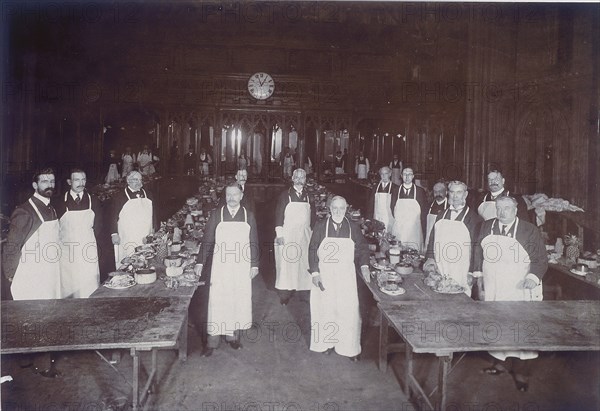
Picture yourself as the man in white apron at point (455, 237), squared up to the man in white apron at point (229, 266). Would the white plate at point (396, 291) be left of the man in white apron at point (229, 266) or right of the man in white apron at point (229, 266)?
left

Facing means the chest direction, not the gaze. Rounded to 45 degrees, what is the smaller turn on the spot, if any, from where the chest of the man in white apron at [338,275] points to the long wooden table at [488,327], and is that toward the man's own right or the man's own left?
approximately 45° to the man's own left

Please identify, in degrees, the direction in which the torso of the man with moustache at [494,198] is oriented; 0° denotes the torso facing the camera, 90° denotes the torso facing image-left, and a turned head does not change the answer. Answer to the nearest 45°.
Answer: approximately 45°

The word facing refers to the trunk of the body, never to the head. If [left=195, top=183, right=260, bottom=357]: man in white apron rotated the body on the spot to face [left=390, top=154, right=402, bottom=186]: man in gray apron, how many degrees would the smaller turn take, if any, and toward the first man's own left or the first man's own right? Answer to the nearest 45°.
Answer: approximately 135° to the first man's own left

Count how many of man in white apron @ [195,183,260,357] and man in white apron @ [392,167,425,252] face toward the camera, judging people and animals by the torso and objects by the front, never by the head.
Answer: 2

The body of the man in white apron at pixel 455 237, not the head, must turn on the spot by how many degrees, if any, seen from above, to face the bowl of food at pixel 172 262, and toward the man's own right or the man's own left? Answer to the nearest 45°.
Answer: approximately 45° to the man's own right

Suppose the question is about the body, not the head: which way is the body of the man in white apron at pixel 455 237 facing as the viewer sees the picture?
toward the camera

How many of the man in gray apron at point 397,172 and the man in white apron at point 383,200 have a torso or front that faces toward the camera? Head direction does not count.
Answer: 2

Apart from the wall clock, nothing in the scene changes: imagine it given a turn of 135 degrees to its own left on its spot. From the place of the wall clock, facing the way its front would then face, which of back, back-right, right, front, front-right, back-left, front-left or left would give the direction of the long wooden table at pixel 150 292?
back-right

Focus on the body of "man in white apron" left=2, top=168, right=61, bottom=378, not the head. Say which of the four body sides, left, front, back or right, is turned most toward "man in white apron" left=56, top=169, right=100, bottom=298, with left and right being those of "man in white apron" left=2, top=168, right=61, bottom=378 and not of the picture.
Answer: left

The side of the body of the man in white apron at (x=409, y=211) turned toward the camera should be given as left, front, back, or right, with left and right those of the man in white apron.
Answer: front

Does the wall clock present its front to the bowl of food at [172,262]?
yes

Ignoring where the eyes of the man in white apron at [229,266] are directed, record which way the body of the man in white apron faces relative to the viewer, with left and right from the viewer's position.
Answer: facing the viewer

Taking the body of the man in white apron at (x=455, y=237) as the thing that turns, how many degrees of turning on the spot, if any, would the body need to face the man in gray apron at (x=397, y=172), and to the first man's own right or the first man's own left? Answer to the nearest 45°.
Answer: approximately 180°

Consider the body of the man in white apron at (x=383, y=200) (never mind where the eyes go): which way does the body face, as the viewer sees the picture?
toward the camera
